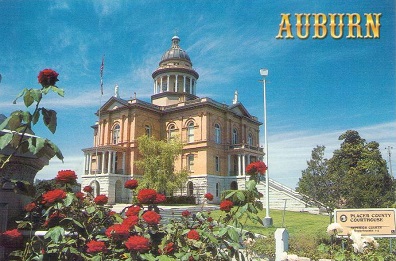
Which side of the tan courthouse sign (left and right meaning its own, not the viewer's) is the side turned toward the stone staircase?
back

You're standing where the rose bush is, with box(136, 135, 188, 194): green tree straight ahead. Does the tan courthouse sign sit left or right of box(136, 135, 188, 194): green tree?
right

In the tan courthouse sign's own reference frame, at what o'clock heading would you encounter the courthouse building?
The courthouse building is roughly at 5 o'clock from the tan courthouse sign.

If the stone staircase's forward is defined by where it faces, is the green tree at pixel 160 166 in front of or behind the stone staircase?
behind

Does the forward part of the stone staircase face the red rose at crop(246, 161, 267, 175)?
no

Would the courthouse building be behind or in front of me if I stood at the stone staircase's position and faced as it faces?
behind

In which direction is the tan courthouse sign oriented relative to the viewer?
toward the camera

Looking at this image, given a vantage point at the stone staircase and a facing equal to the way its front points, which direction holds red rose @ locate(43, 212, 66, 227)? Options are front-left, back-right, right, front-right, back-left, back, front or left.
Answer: right

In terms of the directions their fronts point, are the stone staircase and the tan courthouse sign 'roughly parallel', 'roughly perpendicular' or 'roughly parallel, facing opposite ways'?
roughly perpendicular

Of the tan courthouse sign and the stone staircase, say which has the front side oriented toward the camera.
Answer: the tan courthouse sign

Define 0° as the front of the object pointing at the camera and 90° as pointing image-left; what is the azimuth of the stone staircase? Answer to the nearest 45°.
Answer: approximately 270°
